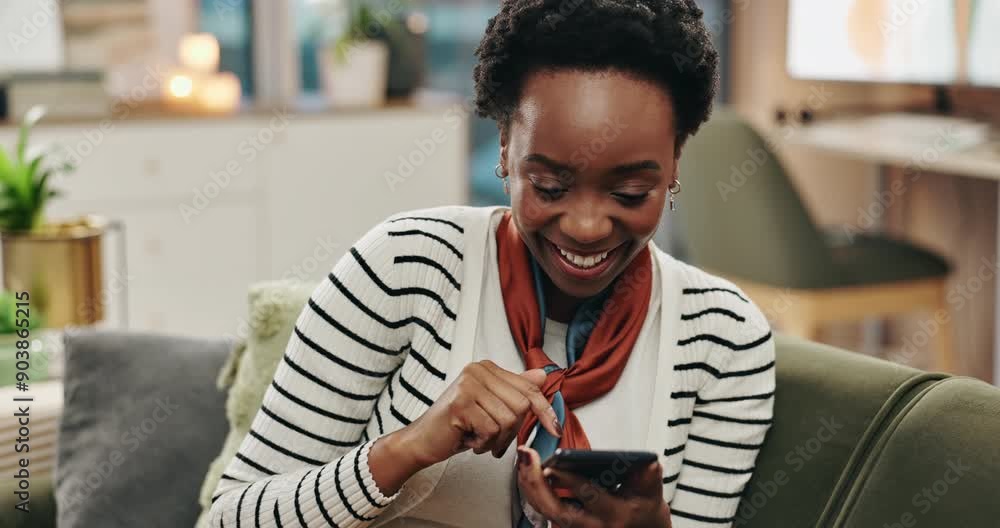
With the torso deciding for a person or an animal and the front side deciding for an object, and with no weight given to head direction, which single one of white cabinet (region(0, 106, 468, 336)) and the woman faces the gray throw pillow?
the white cabinet

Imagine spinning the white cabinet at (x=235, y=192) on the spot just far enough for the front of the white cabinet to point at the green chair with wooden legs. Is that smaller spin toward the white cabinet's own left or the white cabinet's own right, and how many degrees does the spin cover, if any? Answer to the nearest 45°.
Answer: approximately 45° to the white cabinet's own left

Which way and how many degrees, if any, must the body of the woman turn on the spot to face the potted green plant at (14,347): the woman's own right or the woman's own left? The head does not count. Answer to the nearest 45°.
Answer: approximately 135° to the woman's own right

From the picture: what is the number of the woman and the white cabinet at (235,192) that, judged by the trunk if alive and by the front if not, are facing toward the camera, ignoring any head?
2

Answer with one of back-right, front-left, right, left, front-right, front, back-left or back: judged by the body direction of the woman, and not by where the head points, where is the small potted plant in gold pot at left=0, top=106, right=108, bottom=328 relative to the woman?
back-right

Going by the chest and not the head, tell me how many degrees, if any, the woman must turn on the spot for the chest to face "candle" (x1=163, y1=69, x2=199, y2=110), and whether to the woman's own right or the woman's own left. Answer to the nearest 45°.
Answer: approximately 180°

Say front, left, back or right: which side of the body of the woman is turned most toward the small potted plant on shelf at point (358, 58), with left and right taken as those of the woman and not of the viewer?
back

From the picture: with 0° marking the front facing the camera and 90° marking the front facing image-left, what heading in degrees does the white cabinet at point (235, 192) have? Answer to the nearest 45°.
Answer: approximately 0°
